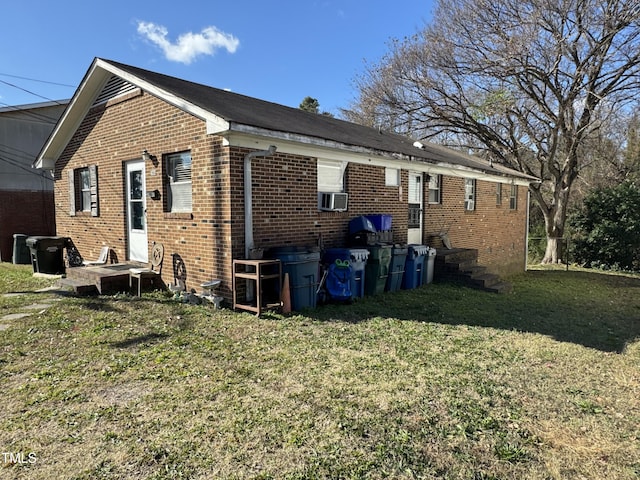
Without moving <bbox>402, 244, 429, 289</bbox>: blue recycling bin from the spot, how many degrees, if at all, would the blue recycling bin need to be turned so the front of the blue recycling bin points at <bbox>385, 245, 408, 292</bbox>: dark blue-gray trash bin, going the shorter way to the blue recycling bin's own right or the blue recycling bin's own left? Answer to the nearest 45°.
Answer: approximately 90° to the blue recycling bin's own right

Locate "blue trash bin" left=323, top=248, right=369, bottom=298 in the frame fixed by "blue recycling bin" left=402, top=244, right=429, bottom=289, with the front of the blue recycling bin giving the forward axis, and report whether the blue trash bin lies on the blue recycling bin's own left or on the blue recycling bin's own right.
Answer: on the blue recycling bin's own right

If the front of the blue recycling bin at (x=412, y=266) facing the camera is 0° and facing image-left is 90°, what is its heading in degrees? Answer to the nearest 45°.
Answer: approximately 315°

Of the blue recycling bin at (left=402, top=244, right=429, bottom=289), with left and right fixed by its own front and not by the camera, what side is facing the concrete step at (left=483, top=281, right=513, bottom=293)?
left

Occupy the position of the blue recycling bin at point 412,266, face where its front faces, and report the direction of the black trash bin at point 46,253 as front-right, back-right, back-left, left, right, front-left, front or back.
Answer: back-right

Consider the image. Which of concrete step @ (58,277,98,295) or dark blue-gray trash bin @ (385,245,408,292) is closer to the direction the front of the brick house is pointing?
the concrete step
